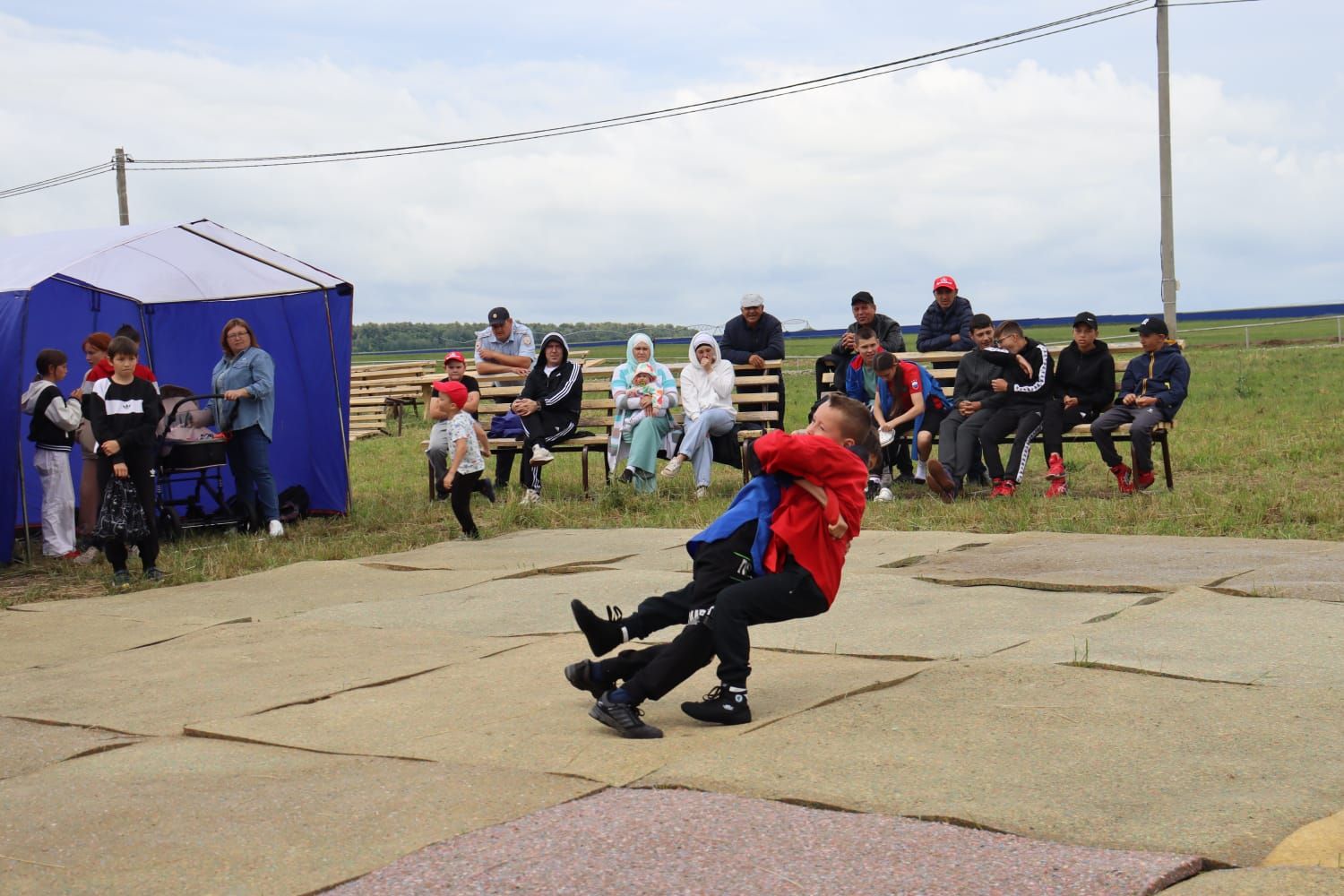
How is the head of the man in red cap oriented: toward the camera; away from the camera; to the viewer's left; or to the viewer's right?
toward the camera

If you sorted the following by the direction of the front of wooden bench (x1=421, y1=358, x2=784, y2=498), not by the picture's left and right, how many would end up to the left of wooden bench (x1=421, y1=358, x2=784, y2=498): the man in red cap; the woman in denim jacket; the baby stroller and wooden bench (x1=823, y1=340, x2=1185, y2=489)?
2

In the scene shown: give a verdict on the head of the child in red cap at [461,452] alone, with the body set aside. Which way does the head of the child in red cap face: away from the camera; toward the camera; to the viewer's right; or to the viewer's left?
to the viewer's left

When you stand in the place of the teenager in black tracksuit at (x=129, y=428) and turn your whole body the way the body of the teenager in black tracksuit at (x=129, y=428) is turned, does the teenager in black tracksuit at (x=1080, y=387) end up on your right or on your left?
on your left

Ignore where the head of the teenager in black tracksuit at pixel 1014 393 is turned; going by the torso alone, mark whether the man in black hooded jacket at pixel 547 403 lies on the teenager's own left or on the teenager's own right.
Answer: on the teenager's own right

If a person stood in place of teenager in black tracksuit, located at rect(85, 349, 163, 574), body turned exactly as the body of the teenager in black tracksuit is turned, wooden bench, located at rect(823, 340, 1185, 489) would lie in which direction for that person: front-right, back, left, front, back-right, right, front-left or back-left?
left

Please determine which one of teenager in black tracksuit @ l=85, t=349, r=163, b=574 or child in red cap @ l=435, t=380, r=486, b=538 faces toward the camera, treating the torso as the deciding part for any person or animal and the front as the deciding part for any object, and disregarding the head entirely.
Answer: the teenager in black tracksuit

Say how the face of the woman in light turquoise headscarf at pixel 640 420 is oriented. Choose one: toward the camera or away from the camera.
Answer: toward the camera

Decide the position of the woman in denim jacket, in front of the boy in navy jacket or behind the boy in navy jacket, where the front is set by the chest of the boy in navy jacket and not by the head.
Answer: in front

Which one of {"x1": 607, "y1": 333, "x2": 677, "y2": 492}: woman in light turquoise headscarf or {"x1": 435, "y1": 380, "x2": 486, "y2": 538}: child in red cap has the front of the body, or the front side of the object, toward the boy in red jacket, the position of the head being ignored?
the woman in light turquoise headscarf

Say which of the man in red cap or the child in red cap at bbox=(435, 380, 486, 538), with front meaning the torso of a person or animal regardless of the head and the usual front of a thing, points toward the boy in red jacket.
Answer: the man in red cap

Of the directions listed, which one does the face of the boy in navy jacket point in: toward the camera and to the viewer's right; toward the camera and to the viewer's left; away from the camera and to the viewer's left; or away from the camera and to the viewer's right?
toward the camera and to the viewer's left

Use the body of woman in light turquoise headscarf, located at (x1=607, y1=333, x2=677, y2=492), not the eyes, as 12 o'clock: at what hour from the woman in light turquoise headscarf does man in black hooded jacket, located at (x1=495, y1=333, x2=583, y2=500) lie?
The man in black hooded jacket is roughly at 4 o'clock from the woman in light turquoise headscarf.

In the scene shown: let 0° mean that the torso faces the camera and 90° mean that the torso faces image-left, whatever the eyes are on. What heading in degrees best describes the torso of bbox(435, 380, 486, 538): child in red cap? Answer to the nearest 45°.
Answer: approximately 90°

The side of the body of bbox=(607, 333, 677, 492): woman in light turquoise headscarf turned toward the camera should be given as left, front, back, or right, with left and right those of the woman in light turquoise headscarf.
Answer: front

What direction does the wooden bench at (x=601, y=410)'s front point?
toward the camera

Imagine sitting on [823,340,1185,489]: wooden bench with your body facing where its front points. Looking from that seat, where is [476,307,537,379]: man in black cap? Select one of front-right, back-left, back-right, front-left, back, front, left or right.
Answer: right

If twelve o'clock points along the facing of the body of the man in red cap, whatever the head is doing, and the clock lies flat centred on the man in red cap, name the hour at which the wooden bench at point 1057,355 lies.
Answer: The wooden bench is roughly at 10 o'clock from the man in red cap.

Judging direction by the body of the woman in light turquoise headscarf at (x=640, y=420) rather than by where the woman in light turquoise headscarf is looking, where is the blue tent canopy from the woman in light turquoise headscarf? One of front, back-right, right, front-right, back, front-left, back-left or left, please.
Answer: right
